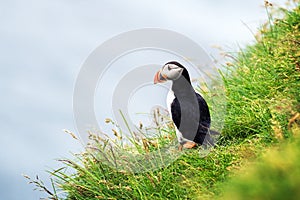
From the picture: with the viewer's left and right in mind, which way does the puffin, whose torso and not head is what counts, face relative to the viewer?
facing to the left of the viewer
